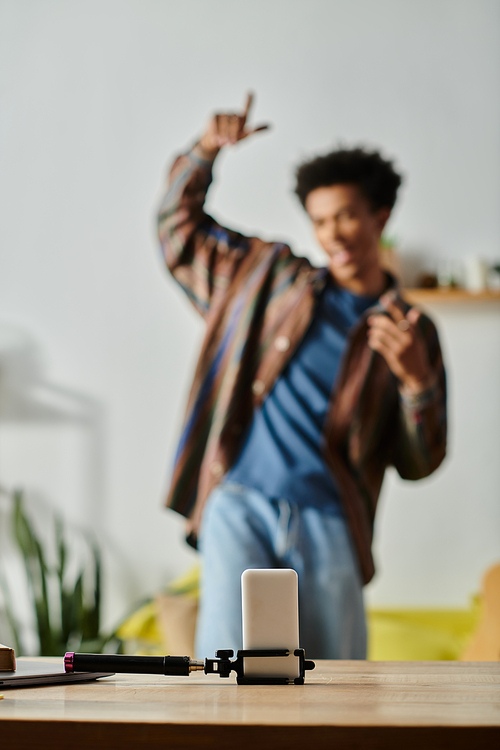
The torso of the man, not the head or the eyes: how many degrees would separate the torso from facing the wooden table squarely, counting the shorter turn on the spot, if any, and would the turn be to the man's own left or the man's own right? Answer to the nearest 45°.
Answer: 0° — they already face it

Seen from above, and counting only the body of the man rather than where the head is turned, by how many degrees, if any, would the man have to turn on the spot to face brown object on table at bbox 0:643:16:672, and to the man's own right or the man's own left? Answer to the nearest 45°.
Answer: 0° — they already face it

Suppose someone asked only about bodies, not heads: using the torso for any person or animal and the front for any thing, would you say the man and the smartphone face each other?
yes

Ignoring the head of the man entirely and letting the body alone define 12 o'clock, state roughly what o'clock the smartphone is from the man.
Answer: The smartphone is roughly at 12 o'clock from the man.

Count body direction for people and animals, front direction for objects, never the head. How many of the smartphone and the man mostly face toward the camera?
1

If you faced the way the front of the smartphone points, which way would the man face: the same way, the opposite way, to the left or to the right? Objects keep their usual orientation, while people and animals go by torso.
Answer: the opposite way

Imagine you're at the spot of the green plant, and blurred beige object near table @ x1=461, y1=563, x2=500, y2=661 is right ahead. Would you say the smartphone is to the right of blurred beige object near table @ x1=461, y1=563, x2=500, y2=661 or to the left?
right

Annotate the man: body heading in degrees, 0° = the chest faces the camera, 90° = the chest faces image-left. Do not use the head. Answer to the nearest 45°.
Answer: approximately 0°

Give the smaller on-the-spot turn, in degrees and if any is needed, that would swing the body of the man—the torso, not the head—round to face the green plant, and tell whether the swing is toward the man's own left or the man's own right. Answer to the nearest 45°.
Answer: approximately 135° to the man's own right

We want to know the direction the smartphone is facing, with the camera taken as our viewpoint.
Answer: facing away from the viewer
